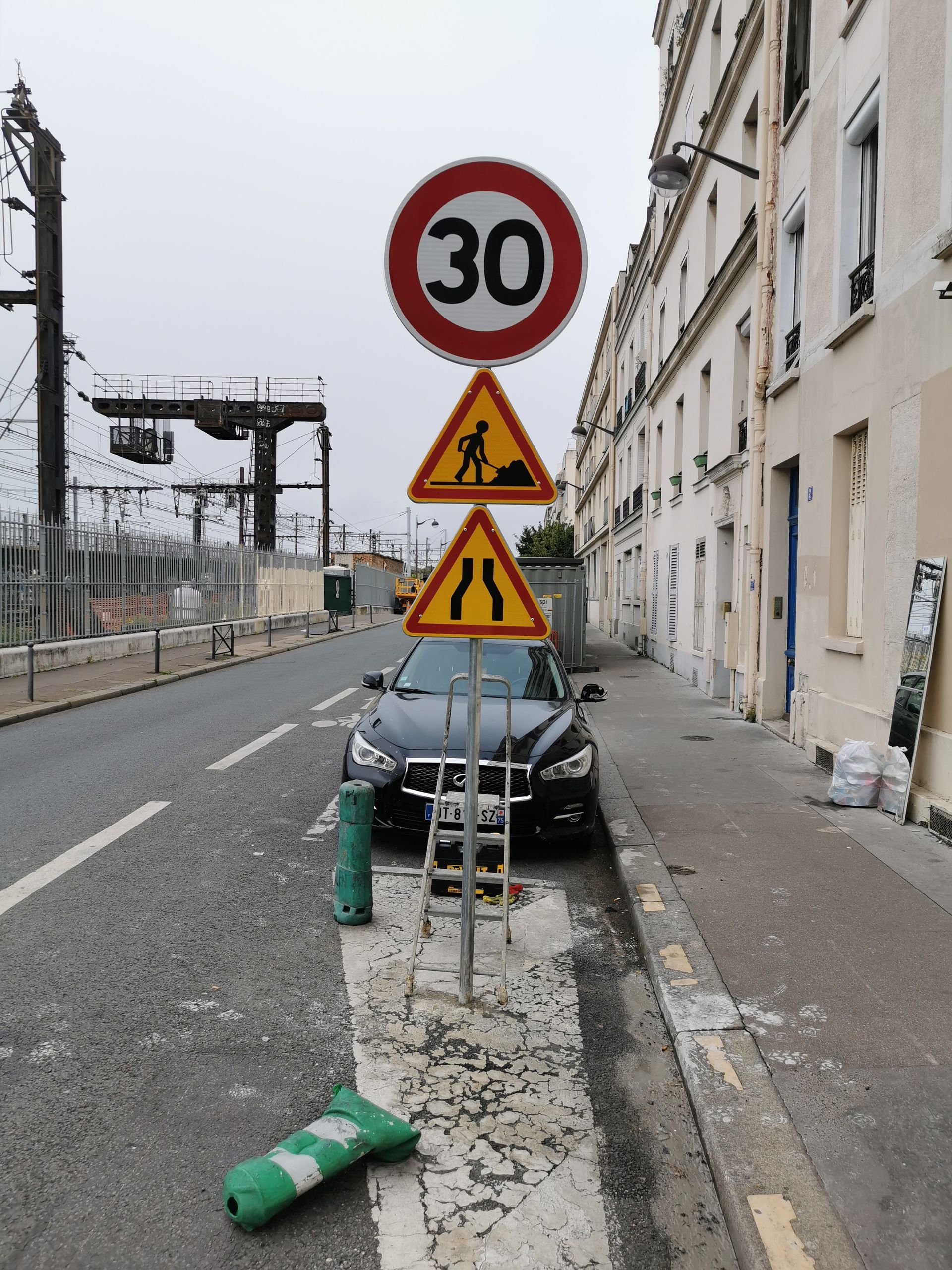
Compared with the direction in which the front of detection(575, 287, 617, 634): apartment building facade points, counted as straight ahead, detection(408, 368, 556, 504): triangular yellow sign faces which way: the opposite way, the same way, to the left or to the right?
to the left

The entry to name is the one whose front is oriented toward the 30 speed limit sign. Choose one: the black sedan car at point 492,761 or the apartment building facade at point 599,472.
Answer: the black sedan car

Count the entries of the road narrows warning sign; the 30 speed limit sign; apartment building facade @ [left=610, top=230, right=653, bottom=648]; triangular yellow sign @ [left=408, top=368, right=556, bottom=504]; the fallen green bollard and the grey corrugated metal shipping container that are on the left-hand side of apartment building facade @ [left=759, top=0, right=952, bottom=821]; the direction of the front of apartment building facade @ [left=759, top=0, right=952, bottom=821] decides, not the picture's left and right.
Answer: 4

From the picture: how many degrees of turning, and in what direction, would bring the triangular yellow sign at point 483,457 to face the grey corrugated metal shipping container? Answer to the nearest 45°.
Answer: approximately 180°

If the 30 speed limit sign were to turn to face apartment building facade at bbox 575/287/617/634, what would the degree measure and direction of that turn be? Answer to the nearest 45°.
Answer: approximately 180°

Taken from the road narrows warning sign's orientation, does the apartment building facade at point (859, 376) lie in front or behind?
behind

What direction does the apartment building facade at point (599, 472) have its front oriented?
to the viewer's left

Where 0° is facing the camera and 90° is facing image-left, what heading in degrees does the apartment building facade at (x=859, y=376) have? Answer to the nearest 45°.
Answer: approximately 90°

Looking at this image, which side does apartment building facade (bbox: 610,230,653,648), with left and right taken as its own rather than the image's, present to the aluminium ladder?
left

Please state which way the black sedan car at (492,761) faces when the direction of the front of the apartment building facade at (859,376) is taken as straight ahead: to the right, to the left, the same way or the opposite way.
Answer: to the left

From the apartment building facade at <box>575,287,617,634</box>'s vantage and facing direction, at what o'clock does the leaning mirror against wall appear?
The leaning mirror against wall is roughly at 9 o'clock from the apartment building facade.

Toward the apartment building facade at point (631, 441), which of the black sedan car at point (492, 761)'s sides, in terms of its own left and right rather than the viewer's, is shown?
back

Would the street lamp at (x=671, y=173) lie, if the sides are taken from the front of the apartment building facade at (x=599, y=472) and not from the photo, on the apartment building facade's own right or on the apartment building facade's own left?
on the apartment building facade's own left

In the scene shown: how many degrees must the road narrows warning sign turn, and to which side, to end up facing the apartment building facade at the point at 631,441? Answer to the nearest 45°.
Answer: approximately 180°

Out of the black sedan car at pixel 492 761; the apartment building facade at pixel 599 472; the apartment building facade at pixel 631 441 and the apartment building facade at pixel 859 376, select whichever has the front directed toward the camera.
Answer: the black sedan car

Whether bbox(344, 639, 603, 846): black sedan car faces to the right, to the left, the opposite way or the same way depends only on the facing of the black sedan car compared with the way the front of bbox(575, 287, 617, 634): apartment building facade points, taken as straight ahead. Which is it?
to the left
